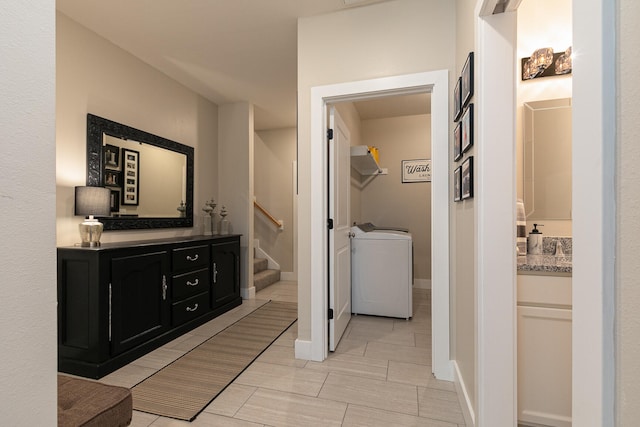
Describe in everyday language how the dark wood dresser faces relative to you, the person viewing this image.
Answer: facing the viewer and to the right of the viewer

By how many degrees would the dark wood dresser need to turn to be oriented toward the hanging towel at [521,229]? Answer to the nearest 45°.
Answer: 0° — it already faces it

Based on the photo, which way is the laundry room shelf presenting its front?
to the viewer's right

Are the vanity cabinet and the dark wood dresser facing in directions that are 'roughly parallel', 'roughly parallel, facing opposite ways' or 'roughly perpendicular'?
roughly perpendicular

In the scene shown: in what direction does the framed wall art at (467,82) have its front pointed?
to the viewer's left

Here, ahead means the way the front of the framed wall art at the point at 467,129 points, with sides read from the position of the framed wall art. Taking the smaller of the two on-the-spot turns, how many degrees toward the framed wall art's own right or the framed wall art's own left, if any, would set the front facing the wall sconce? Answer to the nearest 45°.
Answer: approximately 135° to the framed wall art's own right

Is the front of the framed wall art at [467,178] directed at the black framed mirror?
yes

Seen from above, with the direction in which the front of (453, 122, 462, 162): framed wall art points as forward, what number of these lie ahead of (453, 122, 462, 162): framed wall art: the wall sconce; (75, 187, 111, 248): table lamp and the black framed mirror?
2

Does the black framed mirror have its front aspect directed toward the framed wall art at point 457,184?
yes

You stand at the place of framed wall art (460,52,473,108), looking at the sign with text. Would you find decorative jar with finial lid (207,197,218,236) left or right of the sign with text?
left

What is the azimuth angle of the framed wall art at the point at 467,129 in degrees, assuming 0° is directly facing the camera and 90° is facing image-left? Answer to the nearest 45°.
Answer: approximately 90°

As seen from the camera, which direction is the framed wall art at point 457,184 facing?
to the viewer's left

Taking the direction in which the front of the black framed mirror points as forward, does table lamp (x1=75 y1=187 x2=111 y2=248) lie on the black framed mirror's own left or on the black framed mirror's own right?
on the black framed mirror's own right

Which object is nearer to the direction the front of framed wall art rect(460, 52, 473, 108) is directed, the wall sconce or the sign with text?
the sign with text
